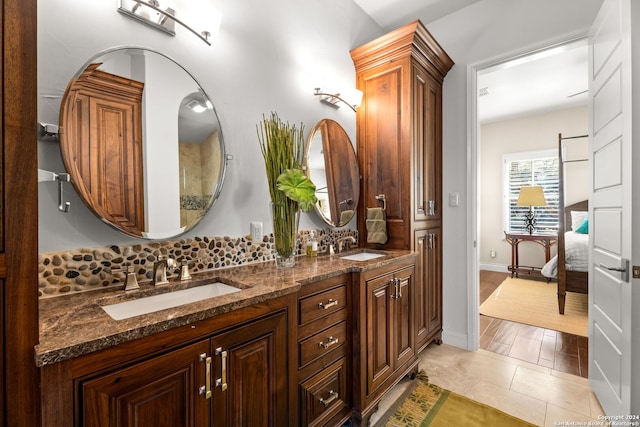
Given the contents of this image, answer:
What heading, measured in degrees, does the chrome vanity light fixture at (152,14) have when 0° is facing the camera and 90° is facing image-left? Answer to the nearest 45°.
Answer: approximately 315°

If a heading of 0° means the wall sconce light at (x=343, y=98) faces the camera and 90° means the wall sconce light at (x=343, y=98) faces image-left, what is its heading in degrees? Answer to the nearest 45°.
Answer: approximately 315°

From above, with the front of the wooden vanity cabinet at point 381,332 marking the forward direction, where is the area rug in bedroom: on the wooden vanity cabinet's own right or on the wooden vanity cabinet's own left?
on the wooden vanity cabinet's own left

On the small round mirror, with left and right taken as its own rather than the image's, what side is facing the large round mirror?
right

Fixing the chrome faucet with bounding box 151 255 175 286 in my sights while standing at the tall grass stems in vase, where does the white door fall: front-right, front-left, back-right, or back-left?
back-left

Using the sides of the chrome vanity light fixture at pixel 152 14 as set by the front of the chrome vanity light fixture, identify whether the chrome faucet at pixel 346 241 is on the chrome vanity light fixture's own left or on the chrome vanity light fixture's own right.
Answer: on the chrome vanity light fixture's own left
